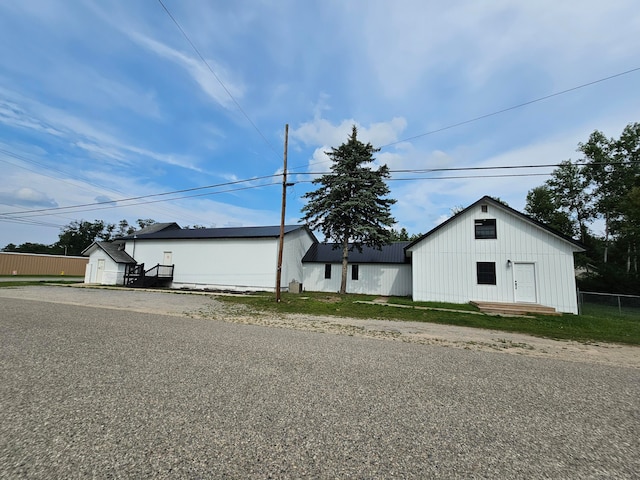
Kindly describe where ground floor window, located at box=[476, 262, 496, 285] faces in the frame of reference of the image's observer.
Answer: facing the viewer

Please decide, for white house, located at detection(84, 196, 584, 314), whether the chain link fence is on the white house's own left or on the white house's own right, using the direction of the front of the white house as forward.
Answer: on the white house's own left

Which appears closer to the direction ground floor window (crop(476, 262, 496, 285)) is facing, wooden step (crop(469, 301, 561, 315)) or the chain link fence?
the wooden step

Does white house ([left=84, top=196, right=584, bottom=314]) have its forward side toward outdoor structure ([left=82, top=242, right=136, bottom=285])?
no

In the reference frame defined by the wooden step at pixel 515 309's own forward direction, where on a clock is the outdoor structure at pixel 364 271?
The outdoor structure is roughly at 4 o'clock from the wooden step.

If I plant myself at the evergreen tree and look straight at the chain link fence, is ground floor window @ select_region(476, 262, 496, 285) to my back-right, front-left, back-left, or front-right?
front-right

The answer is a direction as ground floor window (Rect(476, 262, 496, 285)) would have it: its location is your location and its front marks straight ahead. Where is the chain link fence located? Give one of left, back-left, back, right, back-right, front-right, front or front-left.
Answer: back-left

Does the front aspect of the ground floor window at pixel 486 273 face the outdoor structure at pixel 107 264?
no

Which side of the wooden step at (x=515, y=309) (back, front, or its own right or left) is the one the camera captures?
front

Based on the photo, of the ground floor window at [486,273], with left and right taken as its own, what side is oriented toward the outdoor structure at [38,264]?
right

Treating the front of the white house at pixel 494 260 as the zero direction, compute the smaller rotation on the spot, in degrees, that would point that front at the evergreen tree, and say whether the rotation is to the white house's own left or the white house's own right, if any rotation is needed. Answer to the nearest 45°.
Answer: approximately 90° to the white house's own right

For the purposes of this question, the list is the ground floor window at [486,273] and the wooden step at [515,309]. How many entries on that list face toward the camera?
2
